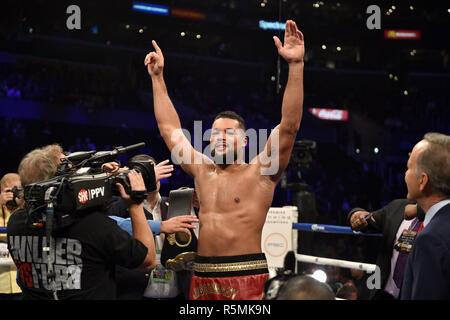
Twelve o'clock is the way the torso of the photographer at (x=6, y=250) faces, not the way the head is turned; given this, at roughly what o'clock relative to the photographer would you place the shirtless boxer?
The shirtless boxer is roughly at 12 o'clock from the photographer.

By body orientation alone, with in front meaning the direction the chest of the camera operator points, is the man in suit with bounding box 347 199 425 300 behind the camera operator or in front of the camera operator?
in front

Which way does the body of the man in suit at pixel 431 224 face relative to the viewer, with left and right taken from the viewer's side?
facing away from the viewer and to the left of the viewer

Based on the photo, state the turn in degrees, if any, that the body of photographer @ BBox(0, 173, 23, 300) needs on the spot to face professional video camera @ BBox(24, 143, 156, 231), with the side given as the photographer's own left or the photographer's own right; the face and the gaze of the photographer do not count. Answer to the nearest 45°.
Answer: approximately 45° to the photographer's own right

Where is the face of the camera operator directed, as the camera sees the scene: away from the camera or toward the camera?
away from the camera

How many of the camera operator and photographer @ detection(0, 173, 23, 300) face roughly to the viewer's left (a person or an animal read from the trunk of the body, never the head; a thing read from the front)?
0

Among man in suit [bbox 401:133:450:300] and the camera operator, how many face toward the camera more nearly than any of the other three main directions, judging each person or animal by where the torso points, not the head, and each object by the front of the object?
0

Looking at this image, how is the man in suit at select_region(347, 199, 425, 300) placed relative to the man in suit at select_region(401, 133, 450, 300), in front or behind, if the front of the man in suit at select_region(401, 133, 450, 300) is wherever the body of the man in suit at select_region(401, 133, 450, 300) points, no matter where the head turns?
in front

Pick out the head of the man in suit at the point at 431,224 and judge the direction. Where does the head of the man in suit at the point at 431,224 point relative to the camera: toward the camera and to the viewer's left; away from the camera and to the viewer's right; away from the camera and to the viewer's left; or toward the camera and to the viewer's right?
away from the camera and to the viewer's left

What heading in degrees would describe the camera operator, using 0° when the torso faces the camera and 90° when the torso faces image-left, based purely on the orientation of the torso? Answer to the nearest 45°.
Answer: approximately 225°

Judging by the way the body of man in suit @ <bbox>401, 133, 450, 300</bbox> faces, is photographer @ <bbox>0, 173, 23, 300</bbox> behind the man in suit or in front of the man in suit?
in front

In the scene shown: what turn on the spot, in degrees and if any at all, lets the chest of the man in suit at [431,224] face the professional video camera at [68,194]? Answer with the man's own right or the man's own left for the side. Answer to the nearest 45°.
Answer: approximately 45° to the man's own left
